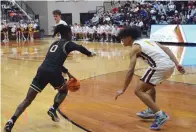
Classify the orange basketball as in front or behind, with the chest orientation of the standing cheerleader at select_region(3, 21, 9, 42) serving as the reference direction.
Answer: in front

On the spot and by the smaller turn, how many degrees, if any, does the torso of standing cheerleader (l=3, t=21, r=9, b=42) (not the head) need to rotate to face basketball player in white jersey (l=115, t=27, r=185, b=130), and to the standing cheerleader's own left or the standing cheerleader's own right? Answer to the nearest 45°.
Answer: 0° — they already face them

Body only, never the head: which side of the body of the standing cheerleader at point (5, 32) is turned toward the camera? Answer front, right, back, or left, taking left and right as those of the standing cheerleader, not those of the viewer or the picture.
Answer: front

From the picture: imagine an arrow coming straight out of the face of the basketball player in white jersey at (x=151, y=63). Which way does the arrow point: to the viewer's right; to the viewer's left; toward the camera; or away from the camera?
to the viewer's left

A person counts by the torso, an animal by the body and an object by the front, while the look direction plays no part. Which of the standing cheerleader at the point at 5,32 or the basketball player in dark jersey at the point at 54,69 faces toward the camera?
the standing cheerleader

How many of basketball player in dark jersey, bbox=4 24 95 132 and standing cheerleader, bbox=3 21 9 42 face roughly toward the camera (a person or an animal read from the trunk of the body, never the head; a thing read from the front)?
1

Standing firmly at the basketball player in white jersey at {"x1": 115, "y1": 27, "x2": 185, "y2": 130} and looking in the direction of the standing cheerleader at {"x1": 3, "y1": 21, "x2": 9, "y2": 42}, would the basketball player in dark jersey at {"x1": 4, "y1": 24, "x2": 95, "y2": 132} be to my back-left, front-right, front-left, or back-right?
front-left

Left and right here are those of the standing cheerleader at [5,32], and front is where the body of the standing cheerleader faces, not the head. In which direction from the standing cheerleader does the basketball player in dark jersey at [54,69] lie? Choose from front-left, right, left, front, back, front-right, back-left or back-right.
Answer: front
